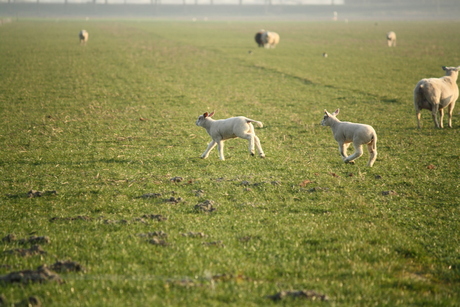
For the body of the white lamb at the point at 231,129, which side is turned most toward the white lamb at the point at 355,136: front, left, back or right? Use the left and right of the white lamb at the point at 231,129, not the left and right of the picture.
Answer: back

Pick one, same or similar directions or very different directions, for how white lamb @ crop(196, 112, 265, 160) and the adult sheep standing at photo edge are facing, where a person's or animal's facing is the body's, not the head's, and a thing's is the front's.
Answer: very different directions

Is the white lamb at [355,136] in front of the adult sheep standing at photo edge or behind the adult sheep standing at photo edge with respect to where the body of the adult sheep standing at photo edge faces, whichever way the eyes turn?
behind

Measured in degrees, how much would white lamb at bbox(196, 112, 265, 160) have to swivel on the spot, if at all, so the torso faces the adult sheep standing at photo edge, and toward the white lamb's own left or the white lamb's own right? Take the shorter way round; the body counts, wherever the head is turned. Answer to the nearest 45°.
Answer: approximately 135° to the white lamb's own right

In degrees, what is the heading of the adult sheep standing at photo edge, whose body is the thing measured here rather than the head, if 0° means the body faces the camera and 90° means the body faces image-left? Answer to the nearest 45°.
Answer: approximately 225°

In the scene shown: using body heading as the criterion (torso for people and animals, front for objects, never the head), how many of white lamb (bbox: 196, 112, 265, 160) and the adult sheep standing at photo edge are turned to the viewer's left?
1

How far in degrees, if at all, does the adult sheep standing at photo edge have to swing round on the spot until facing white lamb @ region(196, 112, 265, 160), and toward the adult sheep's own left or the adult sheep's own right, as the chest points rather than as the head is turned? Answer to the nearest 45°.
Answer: approximately 180°

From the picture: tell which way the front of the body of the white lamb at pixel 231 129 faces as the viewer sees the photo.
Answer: to the viewer's left

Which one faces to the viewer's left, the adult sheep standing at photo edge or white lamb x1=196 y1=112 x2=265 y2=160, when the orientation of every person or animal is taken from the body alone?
the white lamb
